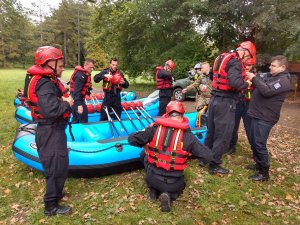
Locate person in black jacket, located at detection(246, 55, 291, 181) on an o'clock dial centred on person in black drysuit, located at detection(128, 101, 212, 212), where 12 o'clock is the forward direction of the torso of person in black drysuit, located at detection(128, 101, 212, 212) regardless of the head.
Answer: person in black jacket, located at detection(246, 55, 291, 181) is roughly at 2 o'clock from person in black drysuit, located at detection(128, 101, 212, 212).

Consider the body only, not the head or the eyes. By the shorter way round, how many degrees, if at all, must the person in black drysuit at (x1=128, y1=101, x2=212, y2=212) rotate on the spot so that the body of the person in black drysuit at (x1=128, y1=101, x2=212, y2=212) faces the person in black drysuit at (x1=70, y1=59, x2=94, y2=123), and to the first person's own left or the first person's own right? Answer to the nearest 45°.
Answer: approximately 45° to the first person's own left

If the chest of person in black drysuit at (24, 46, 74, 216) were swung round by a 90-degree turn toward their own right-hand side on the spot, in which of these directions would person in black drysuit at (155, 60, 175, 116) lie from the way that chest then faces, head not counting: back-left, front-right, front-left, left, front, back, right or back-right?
back-left

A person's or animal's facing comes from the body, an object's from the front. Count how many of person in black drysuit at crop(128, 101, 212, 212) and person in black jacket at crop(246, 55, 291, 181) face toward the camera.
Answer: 0

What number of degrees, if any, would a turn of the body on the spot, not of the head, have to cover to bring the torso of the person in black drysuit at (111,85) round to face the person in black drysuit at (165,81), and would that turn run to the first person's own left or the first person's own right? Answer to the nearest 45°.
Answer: approximately 90° to the first person's own left

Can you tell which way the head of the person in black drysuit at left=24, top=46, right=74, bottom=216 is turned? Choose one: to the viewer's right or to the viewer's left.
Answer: to the viewer's right

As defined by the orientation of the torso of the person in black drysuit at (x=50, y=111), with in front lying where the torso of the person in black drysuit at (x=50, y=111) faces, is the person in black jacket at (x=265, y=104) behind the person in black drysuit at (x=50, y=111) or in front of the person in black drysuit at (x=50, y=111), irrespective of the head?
in front

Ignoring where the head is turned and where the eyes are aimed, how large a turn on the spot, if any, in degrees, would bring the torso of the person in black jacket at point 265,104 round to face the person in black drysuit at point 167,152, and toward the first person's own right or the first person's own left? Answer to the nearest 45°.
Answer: approximately 45° to the first person's own left

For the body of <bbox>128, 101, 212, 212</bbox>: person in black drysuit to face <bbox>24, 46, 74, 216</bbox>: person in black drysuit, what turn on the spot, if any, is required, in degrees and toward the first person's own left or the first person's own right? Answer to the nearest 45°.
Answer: approximately 90° to the first person's own left

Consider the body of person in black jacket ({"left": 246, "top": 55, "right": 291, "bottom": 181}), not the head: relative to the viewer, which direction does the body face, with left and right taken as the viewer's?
facing to the left of the viewer

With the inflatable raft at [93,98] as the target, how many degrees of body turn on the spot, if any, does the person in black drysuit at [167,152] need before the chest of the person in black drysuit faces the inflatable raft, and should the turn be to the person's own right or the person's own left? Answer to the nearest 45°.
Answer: approximately 45° to the person's own left

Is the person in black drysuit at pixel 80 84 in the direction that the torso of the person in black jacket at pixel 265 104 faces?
yes

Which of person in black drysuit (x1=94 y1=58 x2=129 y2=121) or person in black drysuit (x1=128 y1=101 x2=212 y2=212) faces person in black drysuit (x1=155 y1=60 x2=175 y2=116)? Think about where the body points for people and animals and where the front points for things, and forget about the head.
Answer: person in black drysuit (x1=128 y1=101 x2=212 y2=212)

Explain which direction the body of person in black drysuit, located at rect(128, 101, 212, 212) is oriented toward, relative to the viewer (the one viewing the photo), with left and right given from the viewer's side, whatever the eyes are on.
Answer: facing away from the viewer
